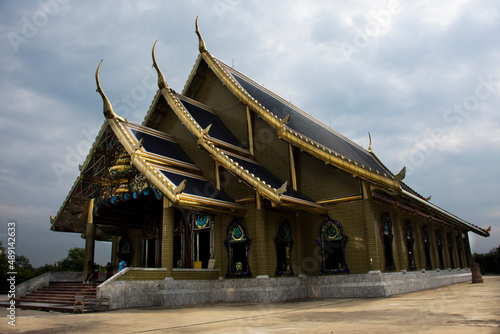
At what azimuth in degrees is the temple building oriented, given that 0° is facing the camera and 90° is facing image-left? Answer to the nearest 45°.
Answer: approximately 45°

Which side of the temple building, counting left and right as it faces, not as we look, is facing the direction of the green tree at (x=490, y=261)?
back
